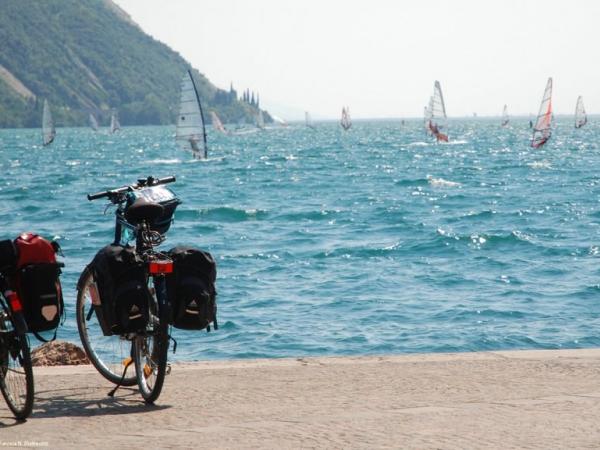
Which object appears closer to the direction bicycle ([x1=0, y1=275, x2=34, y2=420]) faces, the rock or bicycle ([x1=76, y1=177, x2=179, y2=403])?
the rock

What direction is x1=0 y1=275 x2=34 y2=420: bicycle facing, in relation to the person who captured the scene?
facing away from the viewer and to the left of the viewer

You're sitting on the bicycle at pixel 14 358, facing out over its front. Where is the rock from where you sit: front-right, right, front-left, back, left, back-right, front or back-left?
front-right
